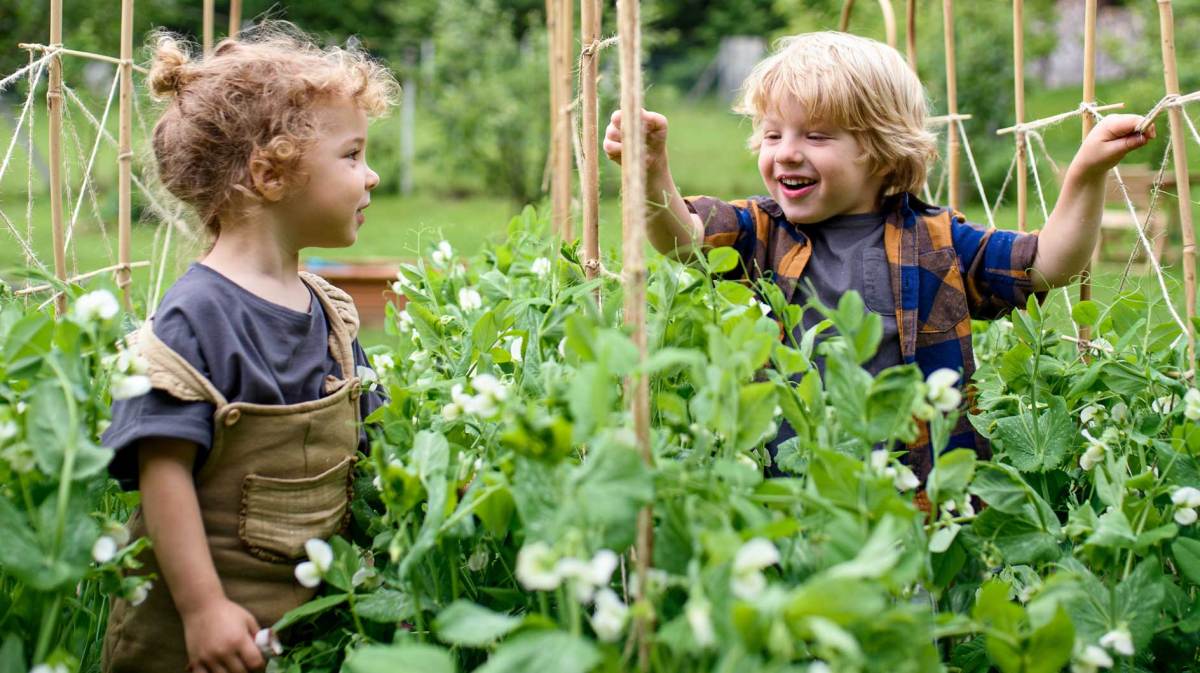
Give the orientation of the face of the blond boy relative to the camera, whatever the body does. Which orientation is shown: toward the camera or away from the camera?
toward the camera

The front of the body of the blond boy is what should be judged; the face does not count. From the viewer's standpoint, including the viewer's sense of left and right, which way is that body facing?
facing the viewer and to the left of the viewer

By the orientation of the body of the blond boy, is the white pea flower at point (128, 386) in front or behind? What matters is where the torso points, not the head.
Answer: in front

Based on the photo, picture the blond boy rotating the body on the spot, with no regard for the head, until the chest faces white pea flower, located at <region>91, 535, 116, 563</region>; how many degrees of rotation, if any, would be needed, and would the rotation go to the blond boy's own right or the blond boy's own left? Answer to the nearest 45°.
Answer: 0° — they already face it

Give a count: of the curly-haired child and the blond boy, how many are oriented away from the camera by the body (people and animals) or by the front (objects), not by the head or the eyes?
0

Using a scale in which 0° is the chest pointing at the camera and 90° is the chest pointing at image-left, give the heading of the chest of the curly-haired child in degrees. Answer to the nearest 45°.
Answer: approximately 315°

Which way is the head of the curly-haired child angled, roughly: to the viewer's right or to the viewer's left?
to the viewer's right
